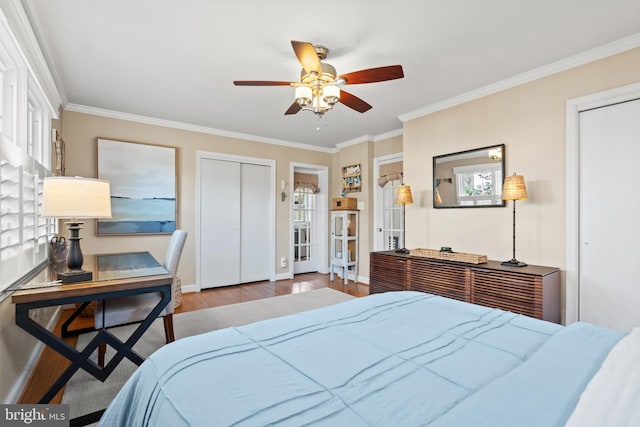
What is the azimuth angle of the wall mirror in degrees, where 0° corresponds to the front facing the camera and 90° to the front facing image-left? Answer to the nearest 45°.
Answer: approximately 45°

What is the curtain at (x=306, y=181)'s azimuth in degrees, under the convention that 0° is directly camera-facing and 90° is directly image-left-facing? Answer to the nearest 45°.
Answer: approximately 315°

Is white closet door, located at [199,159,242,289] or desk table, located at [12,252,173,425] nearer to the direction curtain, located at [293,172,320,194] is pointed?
the desk table
